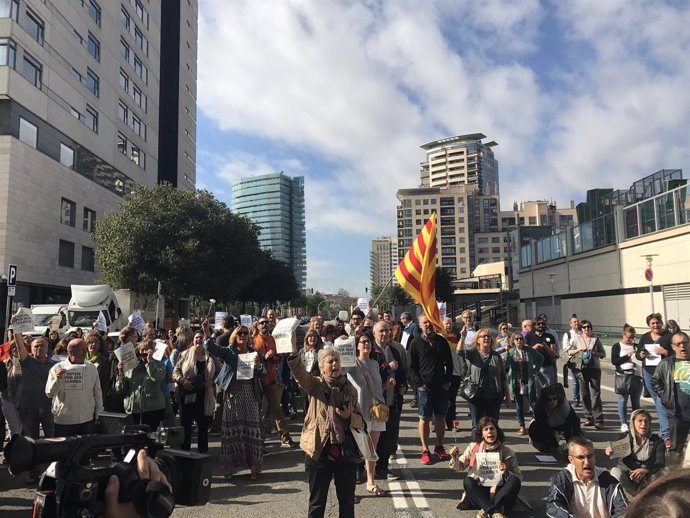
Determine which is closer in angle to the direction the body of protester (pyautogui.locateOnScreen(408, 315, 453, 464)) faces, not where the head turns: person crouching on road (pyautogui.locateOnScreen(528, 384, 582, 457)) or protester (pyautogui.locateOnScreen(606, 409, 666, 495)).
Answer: the protester

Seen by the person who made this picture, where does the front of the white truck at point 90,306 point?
facing the viewer and to the left of the viewer

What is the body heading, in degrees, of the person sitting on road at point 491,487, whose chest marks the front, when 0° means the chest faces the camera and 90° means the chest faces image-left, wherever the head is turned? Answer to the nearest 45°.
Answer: approximately 0°

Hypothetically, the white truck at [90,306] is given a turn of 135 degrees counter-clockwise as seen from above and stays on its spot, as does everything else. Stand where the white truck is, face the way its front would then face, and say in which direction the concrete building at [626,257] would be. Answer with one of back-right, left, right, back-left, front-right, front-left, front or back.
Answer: front

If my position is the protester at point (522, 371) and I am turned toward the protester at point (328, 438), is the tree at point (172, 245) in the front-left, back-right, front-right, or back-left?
back-right

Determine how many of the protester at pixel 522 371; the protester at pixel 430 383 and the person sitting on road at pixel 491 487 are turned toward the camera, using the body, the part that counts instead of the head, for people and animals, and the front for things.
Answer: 3

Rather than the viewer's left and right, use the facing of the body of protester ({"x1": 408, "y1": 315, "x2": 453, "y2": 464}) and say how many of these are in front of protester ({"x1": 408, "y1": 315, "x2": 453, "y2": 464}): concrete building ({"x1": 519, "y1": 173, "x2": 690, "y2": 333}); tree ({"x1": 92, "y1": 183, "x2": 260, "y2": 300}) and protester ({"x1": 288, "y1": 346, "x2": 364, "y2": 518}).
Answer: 1

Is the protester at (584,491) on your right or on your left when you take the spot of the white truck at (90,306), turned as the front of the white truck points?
on your left

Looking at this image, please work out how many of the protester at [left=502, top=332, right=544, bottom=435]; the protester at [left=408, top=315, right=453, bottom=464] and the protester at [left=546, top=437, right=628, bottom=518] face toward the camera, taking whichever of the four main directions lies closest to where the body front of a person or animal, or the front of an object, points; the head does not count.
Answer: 3

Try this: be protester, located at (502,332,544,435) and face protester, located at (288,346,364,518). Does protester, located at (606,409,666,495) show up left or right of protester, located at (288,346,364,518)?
left

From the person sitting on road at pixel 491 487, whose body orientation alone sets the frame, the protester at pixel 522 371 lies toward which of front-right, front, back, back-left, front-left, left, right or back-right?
back
